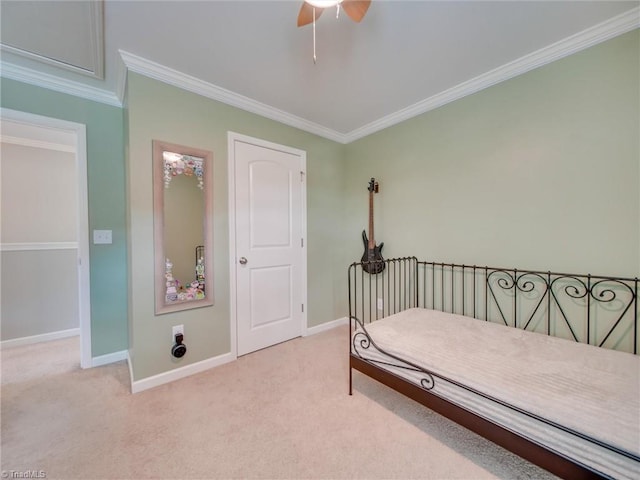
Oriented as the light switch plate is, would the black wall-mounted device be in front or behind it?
in front

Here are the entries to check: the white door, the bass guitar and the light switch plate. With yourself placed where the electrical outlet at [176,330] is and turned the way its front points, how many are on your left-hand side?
2

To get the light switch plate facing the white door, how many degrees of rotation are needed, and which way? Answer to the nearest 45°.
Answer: approximately 45° to its left

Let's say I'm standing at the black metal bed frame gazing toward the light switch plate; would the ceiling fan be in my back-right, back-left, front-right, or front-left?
front-left

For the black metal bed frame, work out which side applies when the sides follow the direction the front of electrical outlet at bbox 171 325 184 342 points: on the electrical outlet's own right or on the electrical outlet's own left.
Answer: on the electrical outlet's own left

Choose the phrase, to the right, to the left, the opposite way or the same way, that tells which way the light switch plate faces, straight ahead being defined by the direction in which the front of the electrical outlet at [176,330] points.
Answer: the same way

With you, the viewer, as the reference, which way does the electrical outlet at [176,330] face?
facing the viewer

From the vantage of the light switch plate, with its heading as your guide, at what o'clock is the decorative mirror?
The decorative mirror is roughly at 11 o'clock from the light switch plate.

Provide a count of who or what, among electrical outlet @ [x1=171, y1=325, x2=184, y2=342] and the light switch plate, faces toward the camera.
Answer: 2

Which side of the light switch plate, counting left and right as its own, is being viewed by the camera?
front

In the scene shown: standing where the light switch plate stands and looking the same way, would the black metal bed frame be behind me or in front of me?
in front

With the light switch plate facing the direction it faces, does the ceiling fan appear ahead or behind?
ahead
